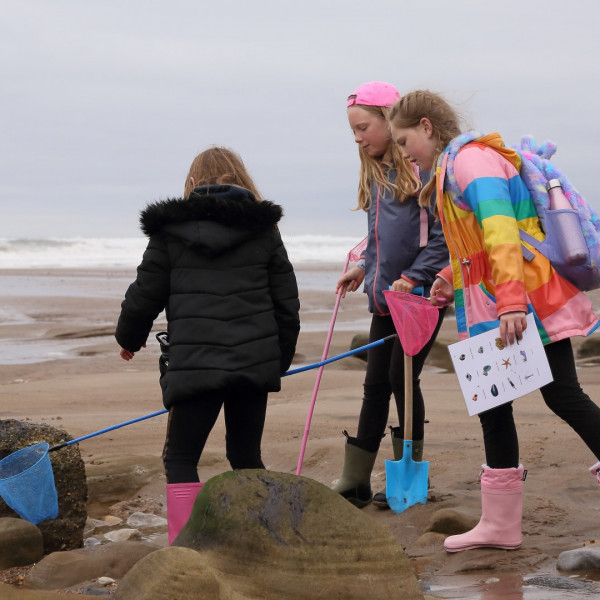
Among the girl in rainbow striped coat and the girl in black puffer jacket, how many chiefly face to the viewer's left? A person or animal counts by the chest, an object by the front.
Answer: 1

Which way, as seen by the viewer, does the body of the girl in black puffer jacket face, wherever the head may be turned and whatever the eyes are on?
away from the camera

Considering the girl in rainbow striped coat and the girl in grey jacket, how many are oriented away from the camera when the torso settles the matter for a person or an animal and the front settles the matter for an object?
0

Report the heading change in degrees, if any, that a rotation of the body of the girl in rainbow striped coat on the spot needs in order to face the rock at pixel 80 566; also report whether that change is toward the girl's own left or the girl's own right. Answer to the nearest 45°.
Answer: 0° — they already face it

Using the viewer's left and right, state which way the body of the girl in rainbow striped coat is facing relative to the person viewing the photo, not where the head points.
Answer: facing to the left of the viewer

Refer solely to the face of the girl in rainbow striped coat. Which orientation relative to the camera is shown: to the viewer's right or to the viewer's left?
to the viewer's left

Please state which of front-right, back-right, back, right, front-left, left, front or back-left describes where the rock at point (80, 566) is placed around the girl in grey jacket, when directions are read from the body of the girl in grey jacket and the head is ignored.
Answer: front

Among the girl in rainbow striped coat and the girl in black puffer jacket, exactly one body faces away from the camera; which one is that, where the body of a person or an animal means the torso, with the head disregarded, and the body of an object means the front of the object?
the girl in black puffer jacket

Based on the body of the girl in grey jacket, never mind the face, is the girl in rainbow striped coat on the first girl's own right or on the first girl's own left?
on the first girl's own left

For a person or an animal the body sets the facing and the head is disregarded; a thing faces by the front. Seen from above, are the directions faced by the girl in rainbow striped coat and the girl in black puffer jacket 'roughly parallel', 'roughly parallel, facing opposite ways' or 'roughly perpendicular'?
roughly perpendicular

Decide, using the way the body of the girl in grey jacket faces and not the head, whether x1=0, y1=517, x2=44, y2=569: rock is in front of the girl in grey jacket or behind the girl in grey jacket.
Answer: in front
